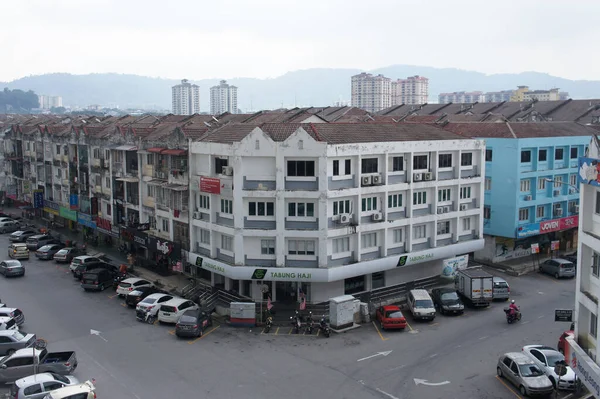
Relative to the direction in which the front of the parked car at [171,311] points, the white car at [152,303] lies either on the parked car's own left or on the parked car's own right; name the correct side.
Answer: on the parked car's own left

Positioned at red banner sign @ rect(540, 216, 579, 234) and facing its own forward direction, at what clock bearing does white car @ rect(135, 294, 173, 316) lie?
The white car is roughly at 3 o'clock from the red banner sign.

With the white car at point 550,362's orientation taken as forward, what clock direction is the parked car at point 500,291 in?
The parked car is roughly at 7 o'clock from the white car.

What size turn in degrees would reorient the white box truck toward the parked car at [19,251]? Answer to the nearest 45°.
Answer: approximately 45° to its left

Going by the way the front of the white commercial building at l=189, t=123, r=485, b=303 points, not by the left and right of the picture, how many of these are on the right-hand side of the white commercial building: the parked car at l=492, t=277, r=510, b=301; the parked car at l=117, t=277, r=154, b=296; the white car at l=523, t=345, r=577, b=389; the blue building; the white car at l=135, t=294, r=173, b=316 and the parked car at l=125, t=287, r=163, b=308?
3

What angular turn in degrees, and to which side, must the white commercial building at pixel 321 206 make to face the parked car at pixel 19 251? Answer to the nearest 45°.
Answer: approximately 135° to its right

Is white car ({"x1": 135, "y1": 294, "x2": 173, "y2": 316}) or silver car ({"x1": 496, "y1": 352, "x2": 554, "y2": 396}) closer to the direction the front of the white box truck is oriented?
the white car

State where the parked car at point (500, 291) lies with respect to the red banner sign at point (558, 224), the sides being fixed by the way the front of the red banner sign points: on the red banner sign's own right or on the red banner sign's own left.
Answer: on the red banner sign's own right

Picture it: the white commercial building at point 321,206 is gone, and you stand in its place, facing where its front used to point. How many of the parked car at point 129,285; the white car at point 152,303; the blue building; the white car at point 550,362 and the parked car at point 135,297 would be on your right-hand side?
3
